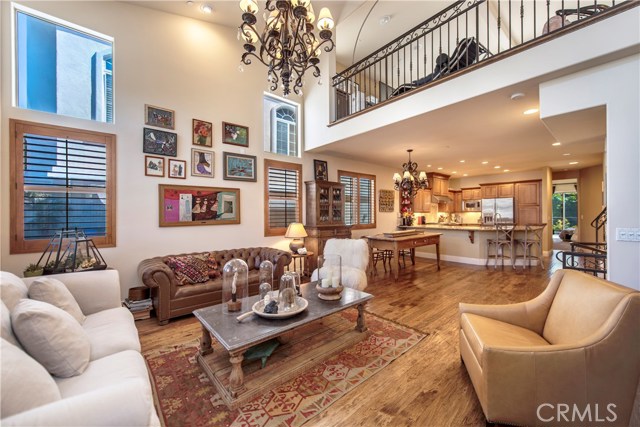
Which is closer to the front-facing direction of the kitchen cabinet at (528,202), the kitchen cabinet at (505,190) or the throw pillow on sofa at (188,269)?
the throw pillow on sofa

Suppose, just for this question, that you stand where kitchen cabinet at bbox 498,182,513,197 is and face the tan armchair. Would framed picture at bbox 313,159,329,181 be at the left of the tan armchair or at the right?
right

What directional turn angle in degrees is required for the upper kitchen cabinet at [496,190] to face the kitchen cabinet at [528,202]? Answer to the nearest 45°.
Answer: approximately 90° to its left

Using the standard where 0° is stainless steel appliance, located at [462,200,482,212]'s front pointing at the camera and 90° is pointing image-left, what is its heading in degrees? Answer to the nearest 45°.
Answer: approximately 0°

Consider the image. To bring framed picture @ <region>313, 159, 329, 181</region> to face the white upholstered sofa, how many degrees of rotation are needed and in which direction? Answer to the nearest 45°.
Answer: approximately 45° to its right

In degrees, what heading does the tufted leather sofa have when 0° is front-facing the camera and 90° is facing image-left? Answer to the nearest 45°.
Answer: approximately 315°

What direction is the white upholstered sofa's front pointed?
to the viewer's right

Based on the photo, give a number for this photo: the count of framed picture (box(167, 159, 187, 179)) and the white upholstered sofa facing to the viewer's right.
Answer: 1

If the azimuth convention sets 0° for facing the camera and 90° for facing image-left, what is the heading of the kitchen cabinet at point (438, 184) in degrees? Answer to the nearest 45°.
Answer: approximately 315°

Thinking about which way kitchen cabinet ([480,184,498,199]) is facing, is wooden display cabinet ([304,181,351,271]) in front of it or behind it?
in front

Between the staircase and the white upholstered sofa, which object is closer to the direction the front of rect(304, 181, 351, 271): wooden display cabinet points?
the staircase

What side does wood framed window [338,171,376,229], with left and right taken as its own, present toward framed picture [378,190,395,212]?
left
